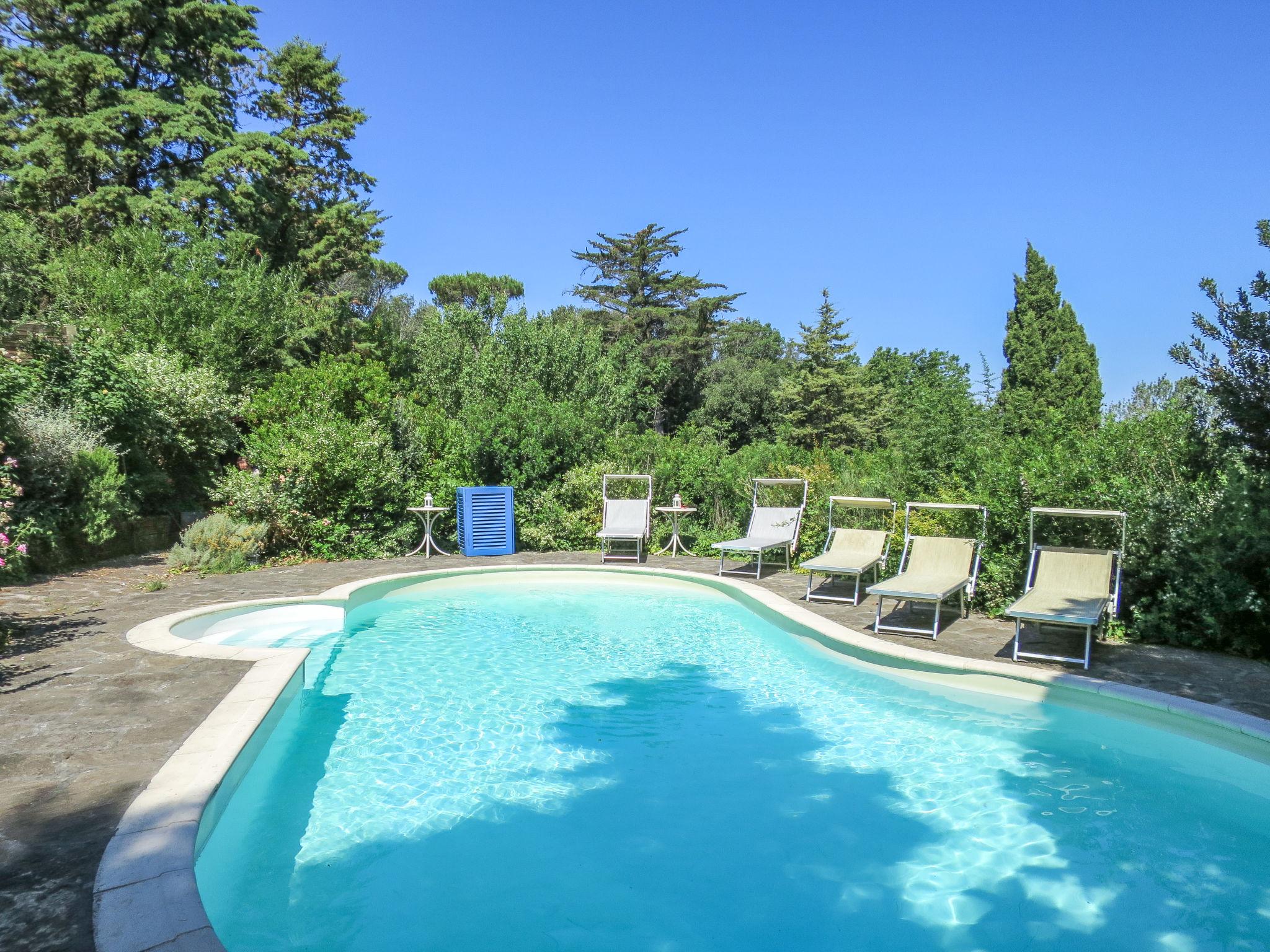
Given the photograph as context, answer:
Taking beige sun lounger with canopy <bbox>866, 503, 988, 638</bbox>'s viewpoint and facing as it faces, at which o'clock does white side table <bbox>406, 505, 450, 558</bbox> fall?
The white side table is roughly at 2 o'clock from the beige sun lounger with canopy.

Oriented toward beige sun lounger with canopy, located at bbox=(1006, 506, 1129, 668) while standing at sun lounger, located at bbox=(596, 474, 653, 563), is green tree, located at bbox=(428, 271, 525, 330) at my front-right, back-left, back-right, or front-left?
back-left

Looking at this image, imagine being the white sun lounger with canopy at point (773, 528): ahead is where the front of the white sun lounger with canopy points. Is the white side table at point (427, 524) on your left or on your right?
on your right

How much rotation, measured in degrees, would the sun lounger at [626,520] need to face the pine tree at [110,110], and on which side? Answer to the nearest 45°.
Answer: approximately 135° to its right

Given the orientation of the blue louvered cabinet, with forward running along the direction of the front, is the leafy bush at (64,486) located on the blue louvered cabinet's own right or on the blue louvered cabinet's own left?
on the blue louvered cabinet's own right

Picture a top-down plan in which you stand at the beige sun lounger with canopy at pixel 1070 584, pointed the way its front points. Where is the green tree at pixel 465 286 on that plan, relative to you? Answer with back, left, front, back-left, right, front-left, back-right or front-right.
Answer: back-right

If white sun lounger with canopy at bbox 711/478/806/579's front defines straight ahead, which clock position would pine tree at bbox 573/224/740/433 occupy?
The pine tree is roughly at 4 o'clock from the white sun lounger with canopy.

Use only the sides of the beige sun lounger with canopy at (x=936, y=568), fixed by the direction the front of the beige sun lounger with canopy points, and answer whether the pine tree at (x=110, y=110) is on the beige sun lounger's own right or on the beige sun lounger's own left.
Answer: on the beige sun lounger's own right

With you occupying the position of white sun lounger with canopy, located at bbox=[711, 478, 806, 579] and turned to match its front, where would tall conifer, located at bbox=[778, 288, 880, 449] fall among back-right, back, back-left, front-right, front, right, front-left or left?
back-right

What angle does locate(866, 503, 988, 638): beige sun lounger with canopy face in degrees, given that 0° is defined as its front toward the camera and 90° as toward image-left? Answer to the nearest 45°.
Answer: approximately 45°

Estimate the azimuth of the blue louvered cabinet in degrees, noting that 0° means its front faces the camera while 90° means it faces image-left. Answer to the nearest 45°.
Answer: approximately 0°
